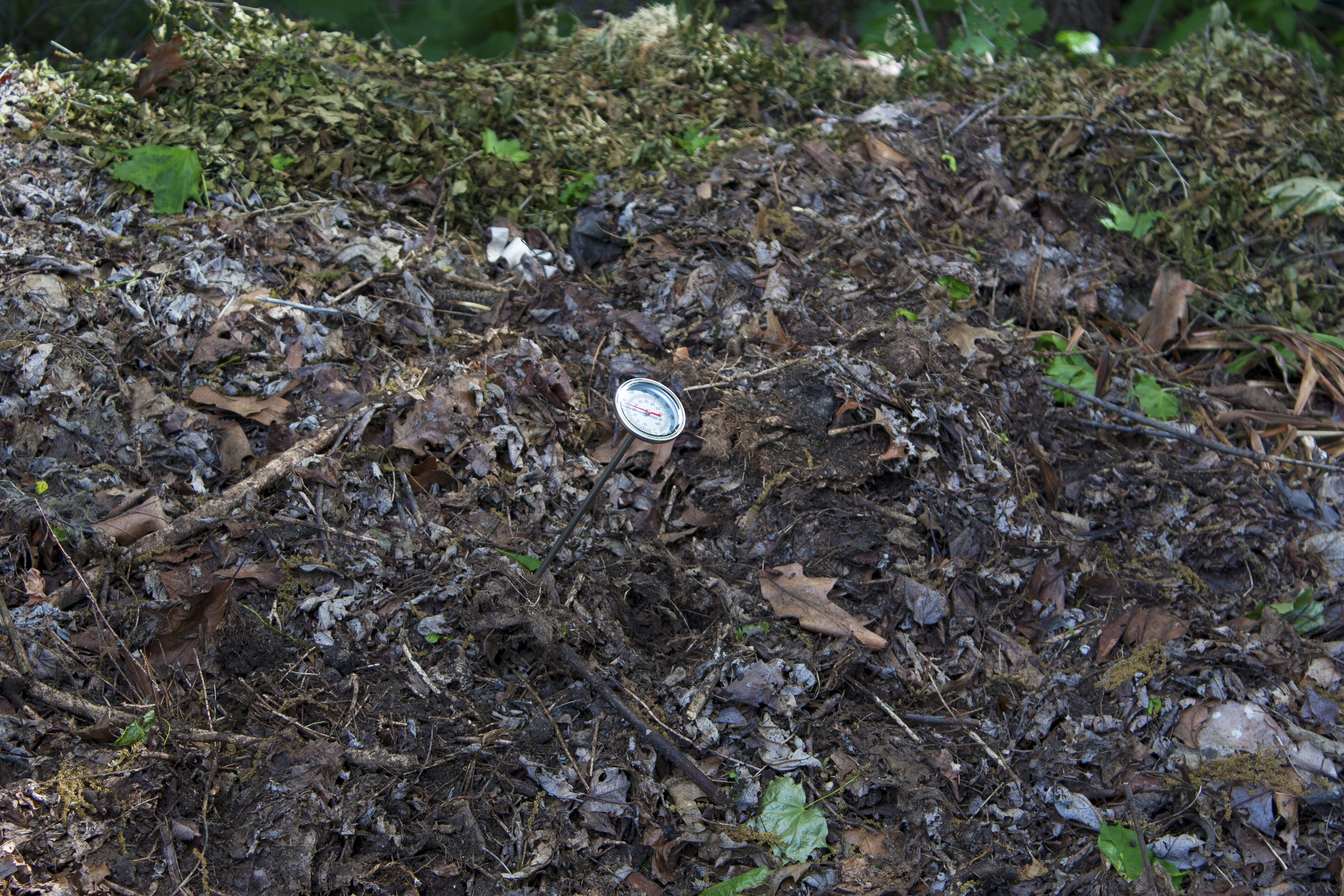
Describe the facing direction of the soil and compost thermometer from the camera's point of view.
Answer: facing the viewer and to the right of the viewer

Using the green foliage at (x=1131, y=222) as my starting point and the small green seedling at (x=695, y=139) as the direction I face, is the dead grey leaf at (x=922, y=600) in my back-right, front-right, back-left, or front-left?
front-left

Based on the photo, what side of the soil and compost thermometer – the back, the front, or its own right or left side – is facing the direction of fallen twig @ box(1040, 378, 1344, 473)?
left

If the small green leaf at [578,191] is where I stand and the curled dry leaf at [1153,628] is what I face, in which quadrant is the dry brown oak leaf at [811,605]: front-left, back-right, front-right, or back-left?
front-right

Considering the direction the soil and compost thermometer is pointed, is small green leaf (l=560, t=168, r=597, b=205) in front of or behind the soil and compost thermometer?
behind

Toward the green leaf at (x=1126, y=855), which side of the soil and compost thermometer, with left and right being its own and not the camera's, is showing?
front

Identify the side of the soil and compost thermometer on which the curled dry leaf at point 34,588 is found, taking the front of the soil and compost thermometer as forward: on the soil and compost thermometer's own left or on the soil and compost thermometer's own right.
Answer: on the soil and compost thermometer's own right

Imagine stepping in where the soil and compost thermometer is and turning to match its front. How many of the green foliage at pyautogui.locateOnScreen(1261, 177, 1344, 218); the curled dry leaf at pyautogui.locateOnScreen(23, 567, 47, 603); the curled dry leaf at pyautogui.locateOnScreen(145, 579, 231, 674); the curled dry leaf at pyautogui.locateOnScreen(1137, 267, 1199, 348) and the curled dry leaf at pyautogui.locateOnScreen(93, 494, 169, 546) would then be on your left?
2
